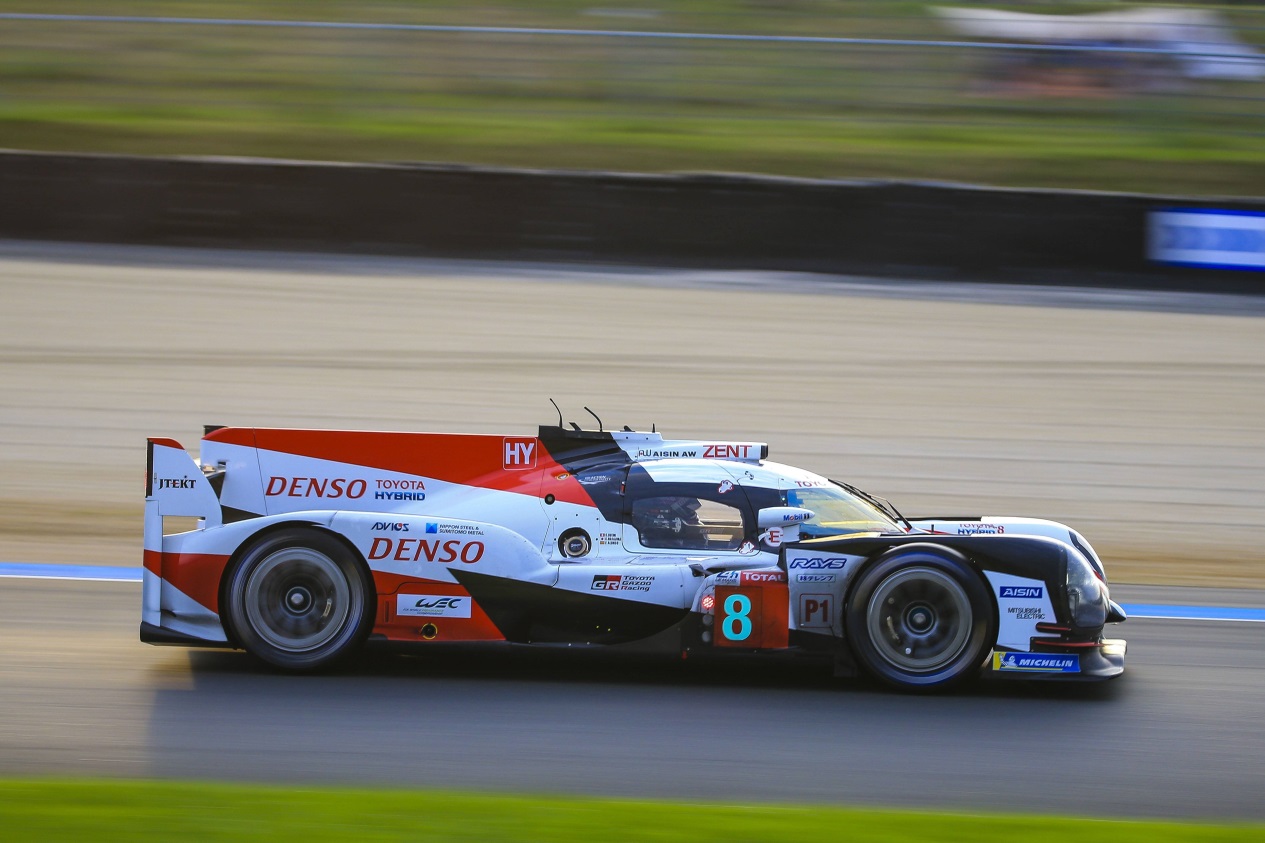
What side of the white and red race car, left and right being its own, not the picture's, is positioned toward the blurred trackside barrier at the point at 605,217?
left

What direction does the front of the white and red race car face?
to the viewer's right
